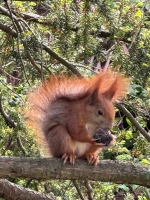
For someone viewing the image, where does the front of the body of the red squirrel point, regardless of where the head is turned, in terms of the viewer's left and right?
facing the viewer and to the right of the viewer
